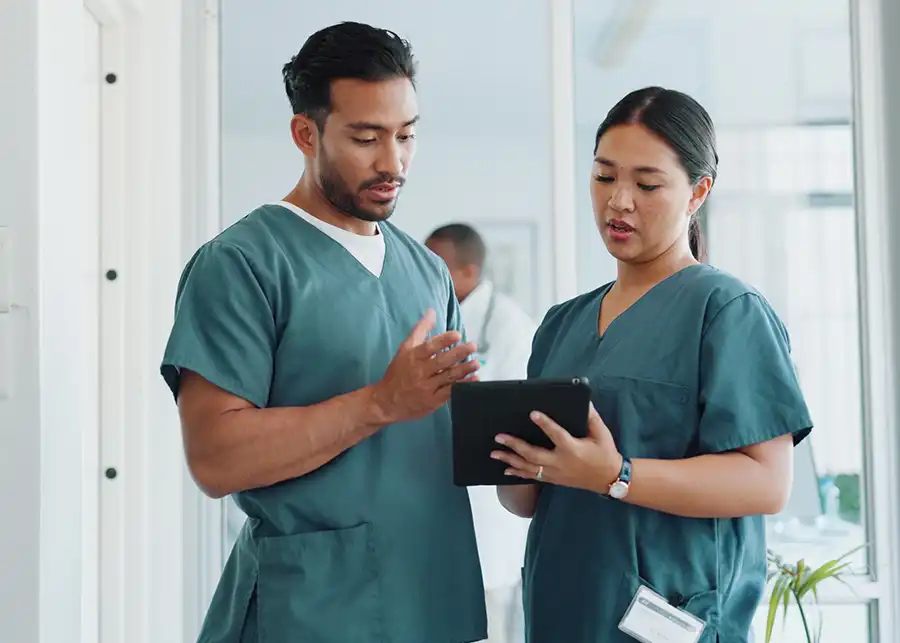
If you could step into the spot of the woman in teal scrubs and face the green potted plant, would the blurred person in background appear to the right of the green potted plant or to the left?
left

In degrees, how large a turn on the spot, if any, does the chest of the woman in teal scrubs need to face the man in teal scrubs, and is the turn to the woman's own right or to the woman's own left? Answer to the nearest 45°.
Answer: approximately 45° to the woman's own right

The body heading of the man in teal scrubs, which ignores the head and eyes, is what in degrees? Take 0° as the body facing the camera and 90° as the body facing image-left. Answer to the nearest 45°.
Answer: approximately 315°

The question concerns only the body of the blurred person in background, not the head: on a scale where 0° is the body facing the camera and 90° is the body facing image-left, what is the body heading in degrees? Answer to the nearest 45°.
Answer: approximately 90°

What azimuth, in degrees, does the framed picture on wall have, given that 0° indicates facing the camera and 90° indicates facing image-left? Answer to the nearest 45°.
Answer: approximately 0°

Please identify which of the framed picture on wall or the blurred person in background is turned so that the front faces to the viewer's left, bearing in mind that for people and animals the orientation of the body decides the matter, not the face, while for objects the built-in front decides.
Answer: the blurred person in background

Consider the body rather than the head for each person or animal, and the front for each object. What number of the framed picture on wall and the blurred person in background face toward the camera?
1

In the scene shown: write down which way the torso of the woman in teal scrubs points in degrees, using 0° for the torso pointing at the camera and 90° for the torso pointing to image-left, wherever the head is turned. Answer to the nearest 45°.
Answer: approximately 45°

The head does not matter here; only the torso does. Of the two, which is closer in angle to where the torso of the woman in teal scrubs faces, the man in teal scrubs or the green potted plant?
the man in teal scrubs

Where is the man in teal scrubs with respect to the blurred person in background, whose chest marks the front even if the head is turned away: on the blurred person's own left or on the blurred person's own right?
on the blurred person's own left
